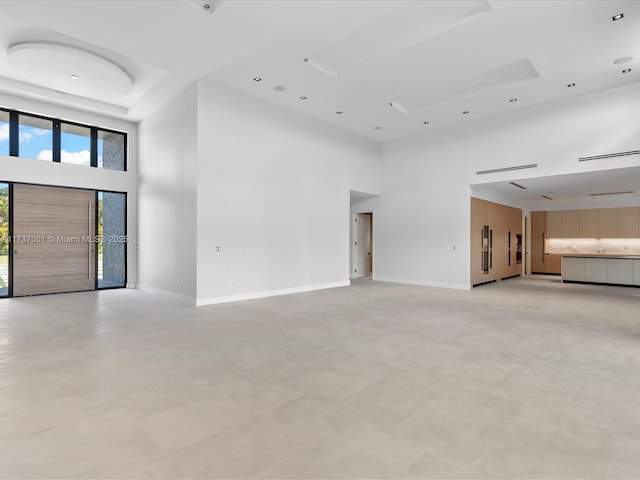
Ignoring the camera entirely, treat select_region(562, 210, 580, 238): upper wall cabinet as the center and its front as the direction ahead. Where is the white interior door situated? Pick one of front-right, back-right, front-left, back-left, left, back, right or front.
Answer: front-right

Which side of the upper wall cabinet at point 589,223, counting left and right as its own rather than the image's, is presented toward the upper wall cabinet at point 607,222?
left

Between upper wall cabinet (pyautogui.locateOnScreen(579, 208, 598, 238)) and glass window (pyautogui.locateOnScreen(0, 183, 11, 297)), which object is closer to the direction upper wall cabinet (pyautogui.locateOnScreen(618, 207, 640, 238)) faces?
the glass window

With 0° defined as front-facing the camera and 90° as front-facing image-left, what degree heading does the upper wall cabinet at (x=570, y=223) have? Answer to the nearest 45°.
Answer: approximately 0°

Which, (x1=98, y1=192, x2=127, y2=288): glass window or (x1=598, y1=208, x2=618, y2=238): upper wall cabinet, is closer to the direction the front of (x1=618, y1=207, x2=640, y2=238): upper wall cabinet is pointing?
the glass window

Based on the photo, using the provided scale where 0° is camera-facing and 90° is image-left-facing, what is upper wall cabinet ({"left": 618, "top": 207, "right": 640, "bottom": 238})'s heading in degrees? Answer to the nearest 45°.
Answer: approximately 0°

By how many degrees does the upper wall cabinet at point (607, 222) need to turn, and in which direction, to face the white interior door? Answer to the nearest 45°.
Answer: approximately 45° to its right

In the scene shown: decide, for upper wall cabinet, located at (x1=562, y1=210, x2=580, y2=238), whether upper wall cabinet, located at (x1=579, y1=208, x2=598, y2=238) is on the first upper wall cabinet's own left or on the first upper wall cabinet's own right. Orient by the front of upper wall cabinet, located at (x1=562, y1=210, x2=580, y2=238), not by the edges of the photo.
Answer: on the first upper wall cabinet's own left

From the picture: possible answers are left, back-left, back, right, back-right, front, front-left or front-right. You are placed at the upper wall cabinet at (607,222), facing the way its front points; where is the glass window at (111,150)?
front-right

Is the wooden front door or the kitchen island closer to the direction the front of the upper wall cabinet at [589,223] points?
the kitchen island
